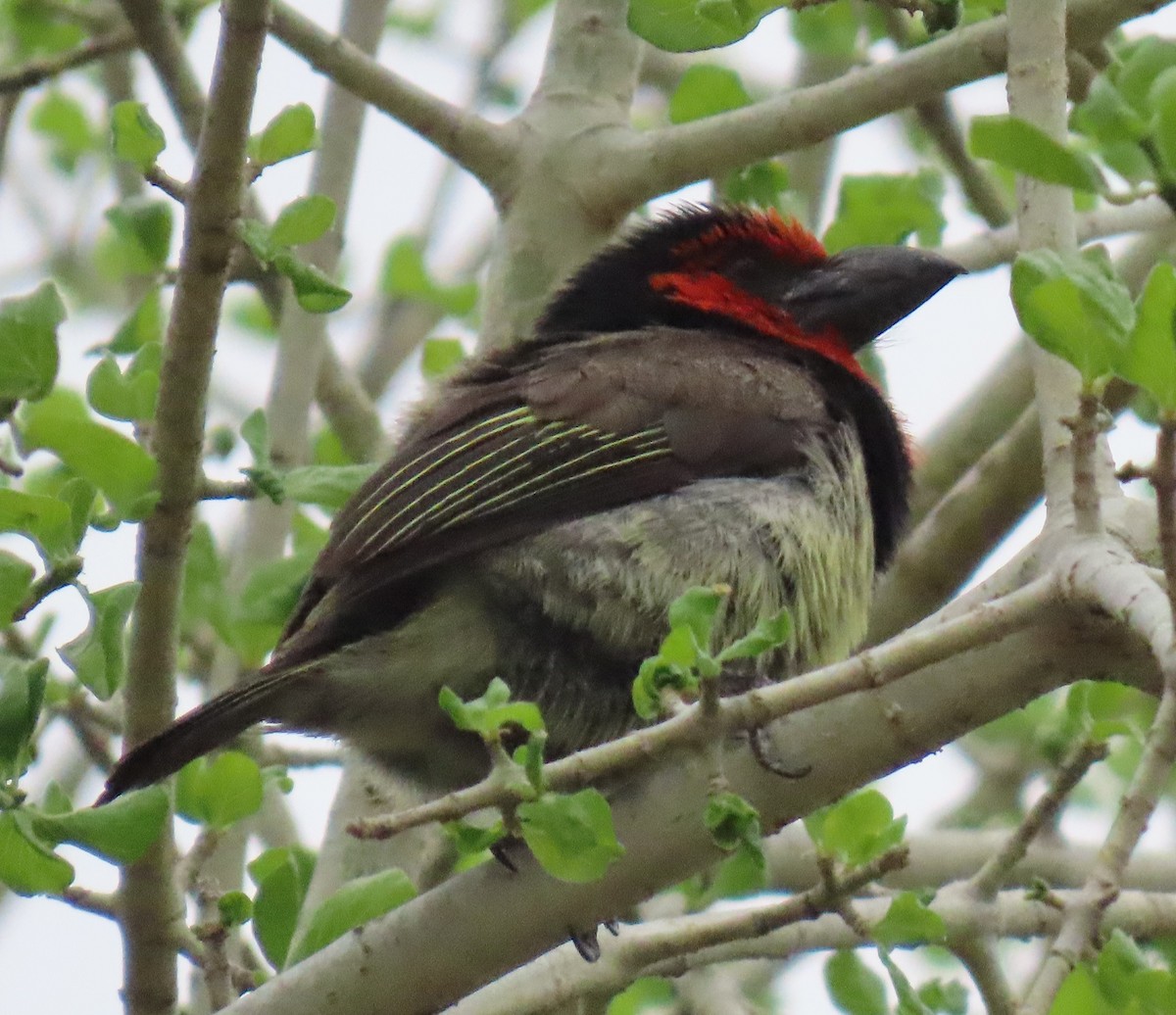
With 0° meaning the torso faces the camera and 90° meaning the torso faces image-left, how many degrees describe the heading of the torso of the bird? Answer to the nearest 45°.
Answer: approximately 270°

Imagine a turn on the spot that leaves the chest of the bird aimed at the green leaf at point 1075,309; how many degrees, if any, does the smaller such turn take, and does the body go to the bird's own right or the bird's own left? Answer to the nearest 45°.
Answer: approximately 45° to the bird's own right

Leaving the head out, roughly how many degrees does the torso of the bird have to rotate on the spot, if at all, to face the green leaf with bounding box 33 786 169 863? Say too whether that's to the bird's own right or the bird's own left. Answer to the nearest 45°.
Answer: approximately 135° to the bird's own right

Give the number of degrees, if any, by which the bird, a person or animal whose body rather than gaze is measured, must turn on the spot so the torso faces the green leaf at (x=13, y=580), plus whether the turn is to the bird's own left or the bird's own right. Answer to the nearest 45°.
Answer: approximately 135° to the bird's own right
